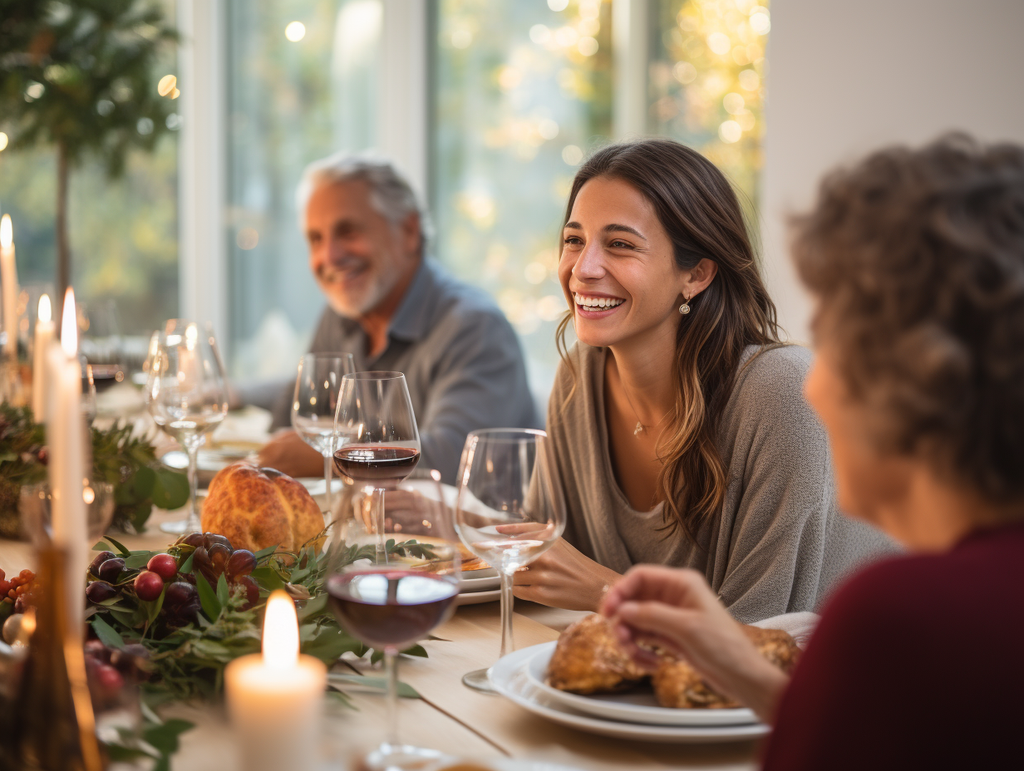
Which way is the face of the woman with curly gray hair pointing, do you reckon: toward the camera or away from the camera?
away from the camera

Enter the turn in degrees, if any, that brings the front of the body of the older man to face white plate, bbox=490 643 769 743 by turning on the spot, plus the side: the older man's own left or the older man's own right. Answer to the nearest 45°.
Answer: approximately 45° to the older man's own left

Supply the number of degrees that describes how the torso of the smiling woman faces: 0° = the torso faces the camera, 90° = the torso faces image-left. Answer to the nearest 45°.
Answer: approximately 45°

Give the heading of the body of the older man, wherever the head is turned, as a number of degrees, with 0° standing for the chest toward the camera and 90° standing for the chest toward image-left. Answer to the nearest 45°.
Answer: approximately 45°

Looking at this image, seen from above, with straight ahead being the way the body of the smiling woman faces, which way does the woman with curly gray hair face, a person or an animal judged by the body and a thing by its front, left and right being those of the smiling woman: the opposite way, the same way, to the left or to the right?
to the right

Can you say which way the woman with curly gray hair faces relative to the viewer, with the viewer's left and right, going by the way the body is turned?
facing away from the viewer and to the left of the viewer
